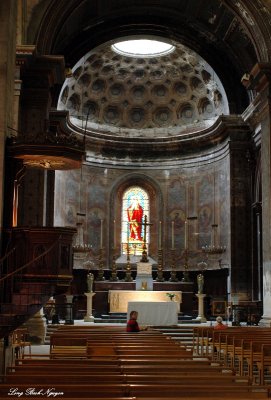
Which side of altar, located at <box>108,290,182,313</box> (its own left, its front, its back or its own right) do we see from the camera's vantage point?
front

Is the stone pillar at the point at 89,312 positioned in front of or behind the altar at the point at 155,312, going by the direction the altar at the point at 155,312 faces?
behind

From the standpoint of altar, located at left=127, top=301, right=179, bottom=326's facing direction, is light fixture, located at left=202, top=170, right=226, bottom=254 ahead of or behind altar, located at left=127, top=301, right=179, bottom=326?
behind

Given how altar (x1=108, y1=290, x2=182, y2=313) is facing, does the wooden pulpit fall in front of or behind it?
in front

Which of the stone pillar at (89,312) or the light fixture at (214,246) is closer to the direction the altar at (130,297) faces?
the stone pillar

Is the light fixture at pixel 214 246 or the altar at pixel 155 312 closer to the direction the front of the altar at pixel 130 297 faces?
the altar

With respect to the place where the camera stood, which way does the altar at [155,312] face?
facing the viewer

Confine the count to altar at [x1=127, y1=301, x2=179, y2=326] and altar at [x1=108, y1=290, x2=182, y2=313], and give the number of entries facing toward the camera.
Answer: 2

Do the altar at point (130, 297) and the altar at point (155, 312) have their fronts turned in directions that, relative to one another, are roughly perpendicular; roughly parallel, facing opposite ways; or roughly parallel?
roughly parallel

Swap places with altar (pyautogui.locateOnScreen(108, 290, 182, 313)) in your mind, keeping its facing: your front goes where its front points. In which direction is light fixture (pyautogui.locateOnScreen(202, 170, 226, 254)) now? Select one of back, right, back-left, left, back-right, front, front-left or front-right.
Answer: back-left

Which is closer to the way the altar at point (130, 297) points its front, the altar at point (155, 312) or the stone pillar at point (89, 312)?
the altar
